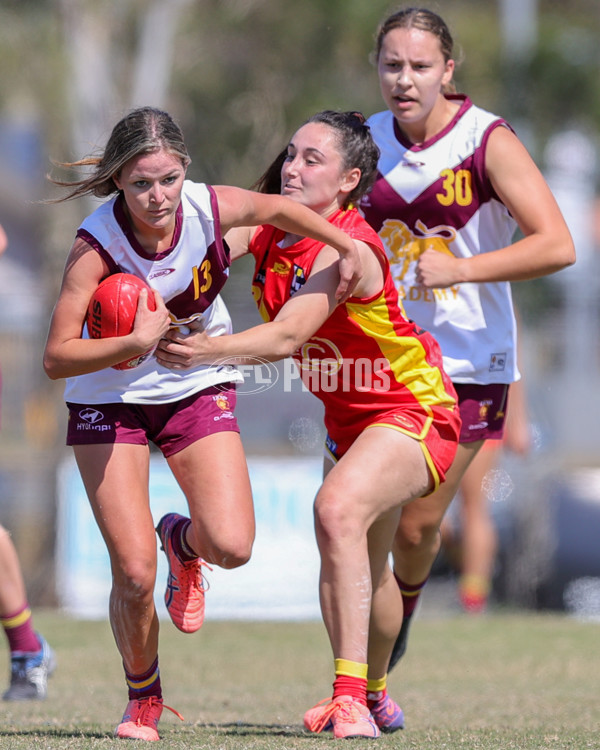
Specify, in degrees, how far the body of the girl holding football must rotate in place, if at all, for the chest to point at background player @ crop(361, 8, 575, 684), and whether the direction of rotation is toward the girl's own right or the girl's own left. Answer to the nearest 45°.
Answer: approximately 135° to the girl's own left

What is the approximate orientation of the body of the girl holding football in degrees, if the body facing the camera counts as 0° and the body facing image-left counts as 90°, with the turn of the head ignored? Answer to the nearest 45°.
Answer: approximately 0°
